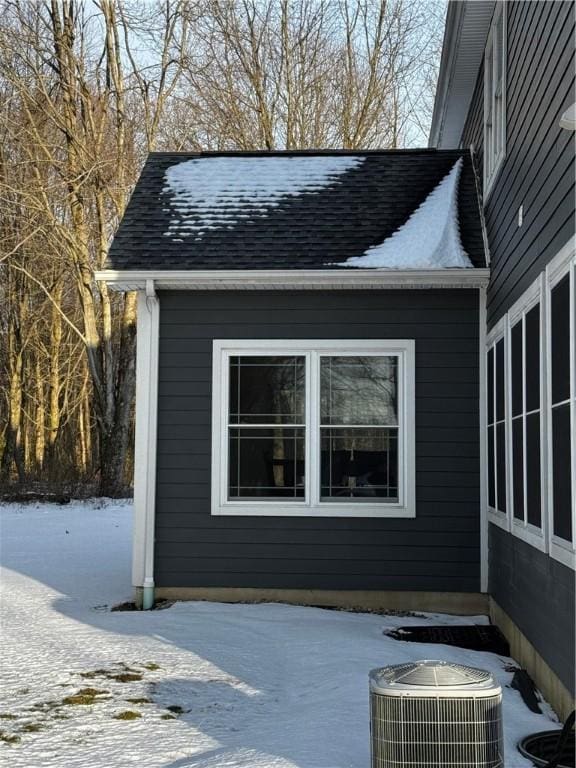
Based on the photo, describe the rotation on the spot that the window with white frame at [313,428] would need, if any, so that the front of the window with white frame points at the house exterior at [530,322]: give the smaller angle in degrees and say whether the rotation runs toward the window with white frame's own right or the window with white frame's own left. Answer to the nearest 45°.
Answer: approximately 45° to the window with white frame's own left

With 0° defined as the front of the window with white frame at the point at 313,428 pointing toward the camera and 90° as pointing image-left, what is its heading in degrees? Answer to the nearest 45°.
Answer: approximately 0°

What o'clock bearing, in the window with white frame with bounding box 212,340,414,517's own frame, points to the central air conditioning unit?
The central air conditioning unit is roughly at 12 o'clock from the window with white frame.
